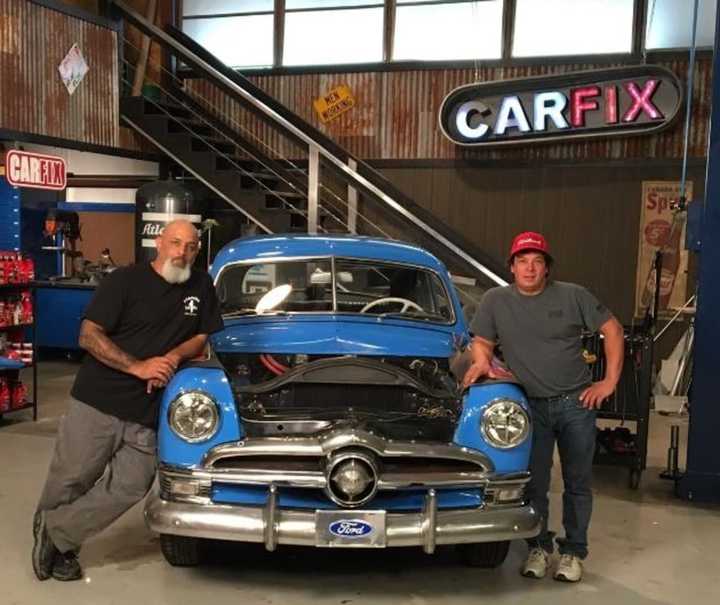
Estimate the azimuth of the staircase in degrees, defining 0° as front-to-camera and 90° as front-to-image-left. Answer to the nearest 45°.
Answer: approximately 270°

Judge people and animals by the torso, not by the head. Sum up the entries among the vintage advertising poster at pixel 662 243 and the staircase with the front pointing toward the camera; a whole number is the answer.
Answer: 1

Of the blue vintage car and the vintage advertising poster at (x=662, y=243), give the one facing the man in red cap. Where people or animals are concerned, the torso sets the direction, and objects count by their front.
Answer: the vintage advertising poster

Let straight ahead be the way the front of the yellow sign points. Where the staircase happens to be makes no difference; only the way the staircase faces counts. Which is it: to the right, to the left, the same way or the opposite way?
to the left

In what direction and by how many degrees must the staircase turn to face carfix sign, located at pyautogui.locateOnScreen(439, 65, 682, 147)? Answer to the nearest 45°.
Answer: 0° — it already faces it

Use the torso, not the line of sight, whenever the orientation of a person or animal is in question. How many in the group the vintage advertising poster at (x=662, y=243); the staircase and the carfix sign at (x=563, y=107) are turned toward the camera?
2

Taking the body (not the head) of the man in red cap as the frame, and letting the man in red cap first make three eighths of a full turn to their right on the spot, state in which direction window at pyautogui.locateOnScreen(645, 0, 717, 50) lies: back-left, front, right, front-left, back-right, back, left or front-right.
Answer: front-right

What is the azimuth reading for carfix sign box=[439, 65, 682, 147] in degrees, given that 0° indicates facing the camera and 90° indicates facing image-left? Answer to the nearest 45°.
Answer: approximately 0°

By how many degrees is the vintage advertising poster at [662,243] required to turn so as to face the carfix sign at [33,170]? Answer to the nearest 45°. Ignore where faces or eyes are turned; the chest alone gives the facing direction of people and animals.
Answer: approximately 45° to its right

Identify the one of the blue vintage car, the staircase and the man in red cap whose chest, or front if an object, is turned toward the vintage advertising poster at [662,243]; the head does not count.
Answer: the staircase

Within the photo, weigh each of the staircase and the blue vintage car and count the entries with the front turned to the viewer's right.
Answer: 1

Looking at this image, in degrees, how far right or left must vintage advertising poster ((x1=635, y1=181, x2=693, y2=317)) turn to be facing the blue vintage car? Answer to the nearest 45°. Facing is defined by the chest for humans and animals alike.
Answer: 0° — it already faces it

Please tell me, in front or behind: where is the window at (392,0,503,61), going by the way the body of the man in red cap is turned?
behind
